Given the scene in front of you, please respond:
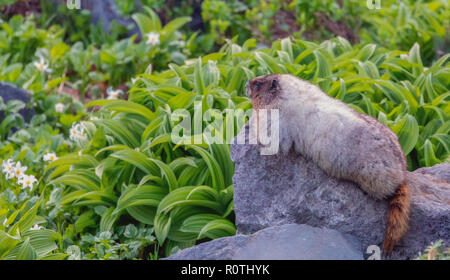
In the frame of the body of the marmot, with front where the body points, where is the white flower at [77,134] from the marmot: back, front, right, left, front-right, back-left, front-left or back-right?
front-right

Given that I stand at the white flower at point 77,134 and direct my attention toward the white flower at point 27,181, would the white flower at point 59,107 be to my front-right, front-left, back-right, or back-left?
back-right

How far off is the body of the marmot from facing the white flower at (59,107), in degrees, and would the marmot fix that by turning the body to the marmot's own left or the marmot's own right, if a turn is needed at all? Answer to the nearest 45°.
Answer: approximately 45° to the marmot's own right

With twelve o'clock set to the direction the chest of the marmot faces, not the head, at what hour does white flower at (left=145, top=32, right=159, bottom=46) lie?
The white flower is roughly at 2 o'clock from the marmot.

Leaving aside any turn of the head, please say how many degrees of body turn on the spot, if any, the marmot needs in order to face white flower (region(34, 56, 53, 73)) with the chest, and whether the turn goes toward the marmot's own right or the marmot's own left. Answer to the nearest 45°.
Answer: approximately 45° to the marmot's own right

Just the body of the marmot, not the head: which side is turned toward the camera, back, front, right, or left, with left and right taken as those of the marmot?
left

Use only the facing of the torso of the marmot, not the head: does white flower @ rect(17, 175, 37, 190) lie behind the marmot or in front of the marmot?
in front

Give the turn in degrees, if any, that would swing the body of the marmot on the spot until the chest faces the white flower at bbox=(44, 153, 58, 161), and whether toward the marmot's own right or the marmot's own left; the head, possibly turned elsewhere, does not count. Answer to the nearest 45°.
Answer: approximately 45° to the marmot's own right
